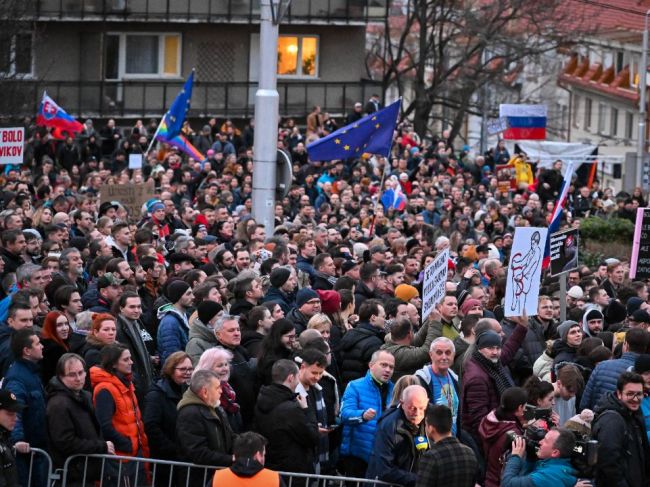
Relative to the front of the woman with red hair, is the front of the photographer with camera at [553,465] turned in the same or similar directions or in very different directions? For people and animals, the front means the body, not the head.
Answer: very different directions

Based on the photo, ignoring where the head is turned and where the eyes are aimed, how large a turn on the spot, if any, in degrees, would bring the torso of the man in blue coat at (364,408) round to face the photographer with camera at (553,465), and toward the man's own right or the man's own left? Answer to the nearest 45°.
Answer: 0° — they already face them

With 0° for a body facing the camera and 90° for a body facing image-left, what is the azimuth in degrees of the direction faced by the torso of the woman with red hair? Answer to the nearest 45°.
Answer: approximately 315°

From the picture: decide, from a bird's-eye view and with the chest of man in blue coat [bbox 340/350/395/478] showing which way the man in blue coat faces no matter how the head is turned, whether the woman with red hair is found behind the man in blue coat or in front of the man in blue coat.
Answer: behind
